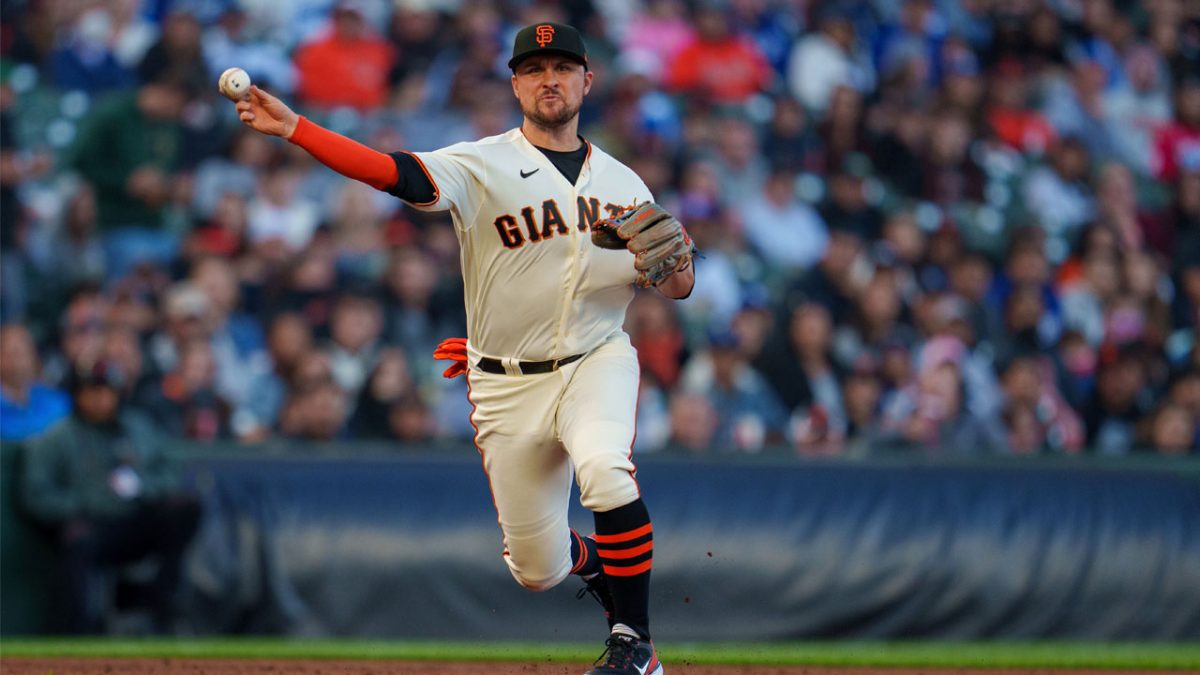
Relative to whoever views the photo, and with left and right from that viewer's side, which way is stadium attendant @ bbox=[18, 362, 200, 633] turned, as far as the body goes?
facing the viewer

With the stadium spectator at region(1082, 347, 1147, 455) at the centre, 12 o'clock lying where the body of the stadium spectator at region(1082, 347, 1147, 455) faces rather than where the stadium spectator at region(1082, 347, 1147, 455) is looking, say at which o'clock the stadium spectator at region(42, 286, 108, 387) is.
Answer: the stadium spectator at region(42, 286, 108, 387) is roughly at 2 o'clock from the stadium spectator at region(1082, 347, 1147, 455).

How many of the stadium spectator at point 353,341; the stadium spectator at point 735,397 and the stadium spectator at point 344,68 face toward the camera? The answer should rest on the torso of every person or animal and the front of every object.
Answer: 3

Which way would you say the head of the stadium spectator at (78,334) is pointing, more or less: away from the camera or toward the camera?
toward the camera

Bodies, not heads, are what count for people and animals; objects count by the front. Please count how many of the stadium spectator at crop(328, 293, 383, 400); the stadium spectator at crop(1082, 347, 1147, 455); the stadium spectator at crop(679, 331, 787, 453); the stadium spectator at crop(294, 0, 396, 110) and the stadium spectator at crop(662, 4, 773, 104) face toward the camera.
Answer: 5

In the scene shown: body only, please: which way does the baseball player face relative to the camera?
toward the camera

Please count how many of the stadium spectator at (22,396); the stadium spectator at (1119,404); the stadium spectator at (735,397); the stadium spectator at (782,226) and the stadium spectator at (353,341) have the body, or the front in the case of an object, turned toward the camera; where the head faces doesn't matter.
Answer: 5

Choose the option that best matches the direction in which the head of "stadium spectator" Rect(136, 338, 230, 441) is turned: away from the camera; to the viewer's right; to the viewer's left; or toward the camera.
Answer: toward the camera

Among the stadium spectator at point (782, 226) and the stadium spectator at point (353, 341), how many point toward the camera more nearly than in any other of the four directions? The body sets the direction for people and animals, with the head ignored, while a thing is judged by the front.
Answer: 2

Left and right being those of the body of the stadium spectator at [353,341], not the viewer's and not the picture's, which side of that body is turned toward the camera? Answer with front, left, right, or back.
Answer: front

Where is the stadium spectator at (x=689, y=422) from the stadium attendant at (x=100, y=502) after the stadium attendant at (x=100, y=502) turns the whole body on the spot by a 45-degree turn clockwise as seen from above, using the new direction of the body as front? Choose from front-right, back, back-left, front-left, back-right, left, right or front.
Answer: back-left

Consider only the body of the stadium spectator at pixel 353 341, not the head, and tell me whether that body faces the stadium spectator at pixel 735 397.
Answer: no

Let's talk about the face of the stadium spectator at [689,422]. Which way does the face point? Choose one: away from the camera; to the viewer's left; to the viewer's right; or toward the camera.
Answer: toward the camera

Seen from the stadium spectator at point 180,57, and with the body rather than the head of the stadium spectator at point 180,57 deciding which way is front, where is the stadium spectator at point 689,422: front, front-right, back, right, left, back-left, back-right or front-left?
front-left
